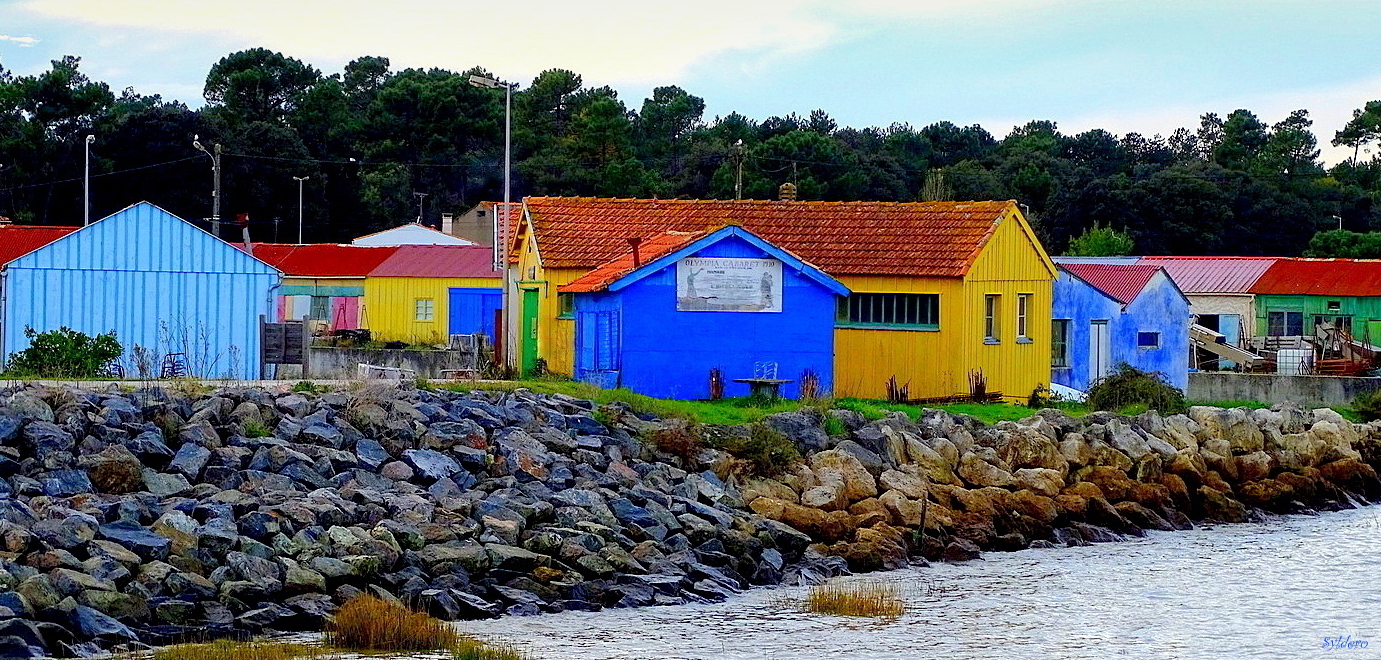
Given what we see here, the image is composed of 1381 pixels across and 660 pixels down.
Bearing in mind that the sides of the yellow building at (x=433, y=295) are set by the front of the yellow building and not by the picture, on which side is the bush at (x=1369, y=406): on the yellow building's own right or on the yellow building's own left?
on the yellow building's own left

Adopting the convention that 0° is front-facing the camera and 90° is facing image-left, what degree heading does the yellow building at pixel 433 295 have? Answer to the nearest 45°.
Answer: approximately 0°

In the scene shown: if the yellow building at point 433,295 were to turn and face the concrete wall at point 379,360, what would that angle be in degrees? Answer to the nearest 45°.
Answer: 0° — it already faces it

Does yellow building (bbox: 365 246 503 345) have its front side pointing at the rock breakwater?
yes

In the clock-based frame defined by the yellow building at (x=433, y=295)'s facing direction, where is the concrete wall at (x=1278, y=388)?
The concrete wall is roughly at 10 o'clock from the yellow building.

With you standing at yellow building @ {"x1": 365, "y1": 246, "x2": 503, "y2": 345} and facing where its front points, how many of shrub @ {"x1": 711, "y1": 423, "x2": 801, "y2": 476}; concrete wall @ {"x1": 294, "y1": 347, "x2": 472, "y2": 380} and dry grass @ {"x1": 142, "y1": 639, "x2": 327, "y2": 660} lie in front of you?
3
